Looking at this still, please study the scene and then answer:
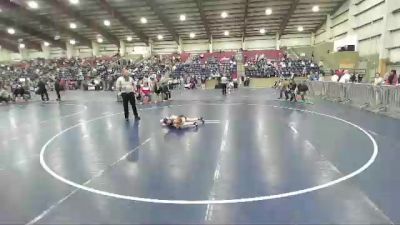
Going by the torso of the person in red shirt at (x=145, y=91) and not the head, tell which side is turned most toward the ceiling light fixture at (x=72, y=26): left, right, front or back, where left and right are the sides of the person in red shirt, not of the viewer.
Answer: back

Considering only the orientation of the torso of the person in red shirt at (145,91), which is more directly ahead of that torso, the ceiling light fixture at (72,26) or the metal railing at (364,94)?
the metal railing

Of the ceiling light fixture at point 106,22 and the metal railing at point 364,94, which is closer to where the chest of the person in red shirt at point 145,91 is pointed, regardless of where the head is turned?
the metal railing

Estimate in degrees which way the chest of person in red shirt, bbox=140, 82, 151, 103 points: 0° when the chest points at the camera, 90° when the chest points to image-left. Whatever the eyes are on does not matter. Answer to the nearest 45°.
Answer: approximately 0°

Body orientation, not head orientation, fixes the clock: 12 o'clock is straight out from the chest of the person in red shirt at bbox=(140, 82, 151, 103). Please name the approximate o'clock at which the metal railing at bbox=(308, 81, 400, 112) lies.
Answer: The metal railing is roughly at 10 o'clock from the person in red shirt.

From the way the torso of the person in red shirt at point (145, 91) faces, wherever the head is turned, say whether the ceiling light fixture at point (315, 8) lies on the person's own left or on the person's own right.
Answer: on the person's own left

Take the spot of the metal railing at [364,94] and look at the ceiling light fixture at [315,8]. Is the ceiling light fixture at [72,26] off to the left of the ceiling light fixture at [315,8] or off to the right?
left

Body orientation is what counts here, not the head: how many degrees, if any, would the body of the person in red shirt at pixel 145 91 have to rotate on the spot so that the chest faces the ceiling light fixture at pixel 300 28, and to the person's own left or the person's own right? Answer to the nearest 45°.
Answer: approximately 135° to the person's own left

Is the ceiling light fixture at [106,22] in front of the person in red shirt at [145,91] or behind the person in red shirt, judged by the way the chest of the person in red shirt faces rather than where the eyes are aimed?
behind
